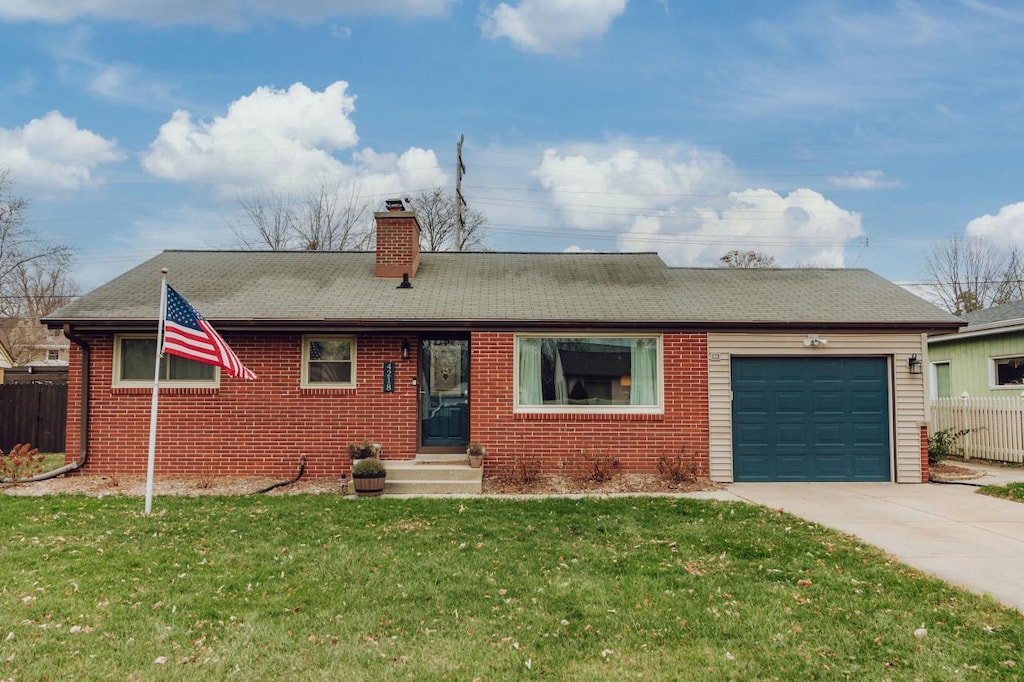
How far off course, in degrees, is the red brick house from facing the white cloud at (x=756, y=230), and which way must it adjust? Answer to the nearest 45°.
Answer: approximately 135° to its left

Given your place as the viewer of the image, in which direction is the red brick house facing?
facing the viewer

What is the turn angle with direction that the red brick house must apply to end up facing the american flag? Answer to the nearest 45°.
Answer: approximately 45° to its right

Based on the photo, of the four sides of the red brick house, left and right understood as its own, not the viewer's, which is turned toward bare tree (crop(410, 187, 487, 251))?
back

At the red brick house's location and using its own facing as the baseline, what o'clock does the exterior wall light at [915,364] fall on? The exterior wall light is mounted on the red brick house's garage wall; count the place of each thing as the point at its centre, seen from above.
The exterior wall light is roughly at 9 o'clock from the red brick house.

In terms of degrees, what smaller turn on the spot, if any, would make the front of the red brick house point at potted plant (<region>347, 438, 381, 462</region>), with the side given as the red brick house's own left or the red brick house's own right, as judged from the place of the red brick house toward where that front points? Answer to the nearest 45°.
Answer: approximately 90° to the red brick house's own right

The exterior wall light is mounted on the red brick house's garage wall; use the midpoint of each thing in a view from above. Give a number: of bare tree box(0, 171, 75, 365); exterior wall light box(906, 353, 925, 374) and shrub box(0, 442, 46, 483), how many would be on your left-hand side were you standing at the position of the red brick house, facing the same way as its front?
1

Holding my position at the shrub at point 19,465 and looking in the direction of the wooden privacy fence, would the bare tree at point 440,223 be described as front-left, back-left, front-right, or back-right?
front-right

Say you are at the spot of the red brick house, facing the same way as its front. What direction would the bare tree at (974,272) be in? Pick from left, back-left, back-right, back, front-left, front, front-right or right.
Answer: back-left

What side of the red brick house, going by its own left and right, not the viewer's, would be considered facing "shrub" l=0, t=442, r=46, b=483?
right

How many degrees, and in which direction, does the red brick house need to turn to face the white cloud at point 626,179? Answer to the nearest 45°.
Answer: approximately 180°

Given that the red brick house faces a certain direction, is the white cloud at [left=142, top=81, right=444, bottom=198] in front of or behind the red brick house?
behind

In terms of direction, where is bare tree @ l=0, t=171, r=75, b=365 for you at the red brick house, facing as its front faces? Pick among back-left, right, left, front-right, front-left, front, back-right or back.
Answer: back-right

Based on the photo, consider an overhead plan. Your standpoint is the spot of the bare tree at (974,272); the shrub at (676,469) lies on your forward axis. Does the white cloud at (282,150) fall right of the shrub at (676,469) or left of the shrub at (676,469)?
right
